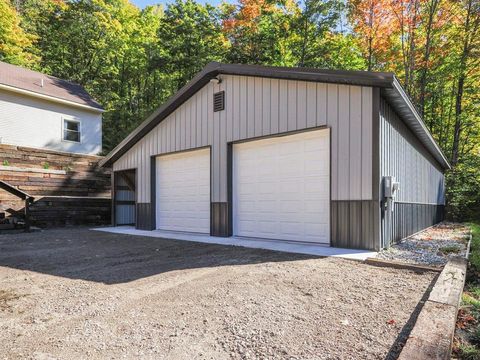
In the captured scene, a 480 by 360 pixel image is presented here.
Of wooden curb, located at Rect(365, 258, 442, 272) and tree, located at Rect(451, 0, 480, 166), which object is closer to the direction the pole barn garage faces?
the wooden curb

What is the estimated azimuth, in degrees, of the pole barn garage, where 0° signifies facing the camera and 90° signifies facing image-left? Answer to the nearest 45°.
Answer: approximately 45°

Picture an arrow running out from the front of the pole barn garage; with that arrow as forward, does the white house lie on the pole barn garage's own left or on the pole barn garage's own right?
on the pole barn garage's own right

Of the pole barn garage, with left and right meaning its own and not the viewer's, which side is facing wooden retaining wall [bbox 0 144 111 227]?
right

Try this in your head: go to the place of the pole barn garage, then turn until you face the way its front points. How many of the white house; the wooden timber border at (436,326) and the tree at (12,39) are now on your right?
2

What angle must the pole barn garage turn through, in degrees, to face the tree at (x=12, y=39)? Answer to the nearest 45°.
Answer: approximately 90° to its right

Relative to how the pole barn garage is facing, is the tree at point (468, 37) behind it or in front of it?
behind

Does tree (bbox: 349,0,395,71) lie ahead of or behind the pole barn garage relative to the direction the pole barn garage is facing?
behind

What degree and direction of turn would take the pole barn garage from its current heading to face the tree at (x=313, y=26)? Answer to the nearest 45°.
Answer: approximately 135° to its right

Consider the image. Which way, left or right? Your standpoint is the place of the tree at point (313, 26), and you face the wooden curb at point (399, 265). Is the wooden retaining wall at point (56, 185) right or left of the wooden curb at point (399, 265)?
right
